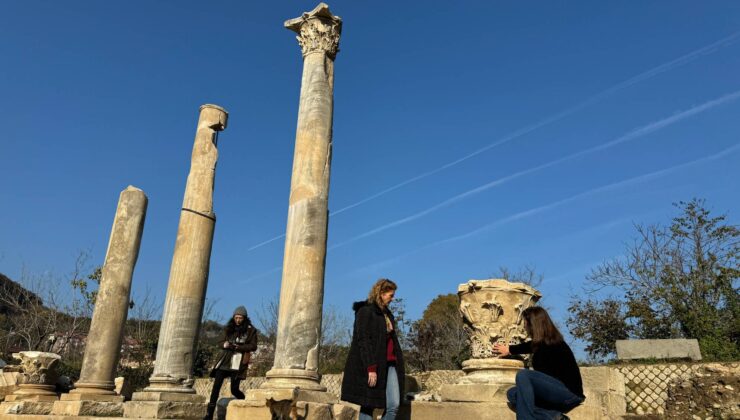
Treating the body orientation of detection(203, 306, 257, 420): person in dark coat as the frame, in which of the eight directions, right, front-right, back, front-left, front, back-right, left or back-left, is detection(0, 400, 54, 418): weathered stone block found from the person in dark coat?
back-right

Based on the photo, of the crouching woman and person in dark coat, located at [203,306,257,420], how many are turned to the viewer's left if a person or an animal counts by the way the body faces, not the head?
1

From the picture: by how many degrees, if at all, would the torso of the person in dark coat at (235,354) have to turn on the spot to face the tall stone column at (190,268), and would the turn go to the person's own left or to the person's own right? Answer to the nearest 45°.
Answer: approximately 135° to the person's own right

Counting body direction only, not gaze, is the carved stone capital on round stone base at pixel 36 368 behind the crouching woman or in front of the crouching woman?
in front

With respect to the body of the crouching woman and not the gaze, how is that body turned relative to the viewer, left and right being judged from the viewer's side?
facing to the left of the viewer

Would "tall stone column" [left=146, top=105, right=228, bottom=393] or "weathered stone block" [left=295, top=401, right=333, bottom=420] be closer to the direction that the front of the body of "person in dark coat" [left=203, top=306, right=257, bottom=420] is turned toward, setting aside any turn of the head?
the weathered stone block

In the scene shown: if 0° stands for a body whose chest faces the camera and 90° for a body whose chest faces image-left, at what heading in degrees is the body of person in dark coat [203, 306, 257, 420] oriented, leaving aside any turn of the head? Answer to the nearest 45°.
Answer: approximately 0°

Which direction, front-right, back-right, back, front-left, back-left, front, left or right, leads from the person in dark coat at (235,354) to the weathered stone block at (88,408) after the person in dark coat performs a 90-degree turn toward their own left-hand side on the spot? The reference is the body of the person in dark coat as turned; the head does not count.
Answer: back-left

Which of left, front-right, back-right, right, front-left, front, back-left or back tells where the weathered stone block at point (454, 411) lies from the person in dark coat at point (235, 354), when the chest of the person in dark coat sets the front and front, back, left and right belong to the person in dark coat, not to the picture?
front-left

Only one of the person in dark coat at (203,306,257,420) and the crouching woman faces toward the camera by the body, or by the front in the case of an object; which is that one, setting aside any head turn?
the person in dark coat
